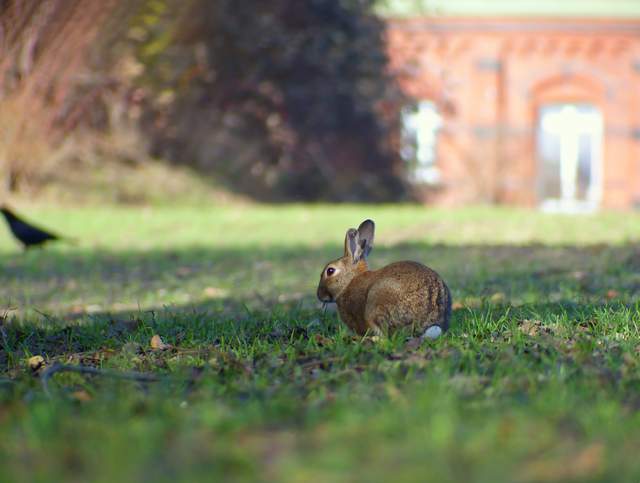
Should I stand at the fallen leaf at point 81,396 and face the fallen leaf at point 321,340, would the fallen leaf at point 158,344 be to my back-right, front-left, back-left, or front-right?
front-left

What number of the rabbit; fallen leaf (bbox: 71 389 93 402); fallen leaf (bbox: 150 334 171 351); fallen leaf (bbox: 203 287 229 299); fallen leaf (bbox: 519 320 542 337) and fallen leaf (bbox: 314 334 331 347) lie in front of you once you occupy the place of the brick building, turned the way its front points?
6

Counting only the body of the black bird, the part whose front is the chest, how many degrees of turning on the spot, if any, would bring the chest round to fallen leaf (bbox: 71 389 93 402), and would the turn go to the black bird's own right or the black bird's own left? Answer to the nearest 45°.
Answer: approximately 90° to the black bird's own left

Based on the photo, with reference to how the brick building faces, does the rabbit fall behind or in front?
in front

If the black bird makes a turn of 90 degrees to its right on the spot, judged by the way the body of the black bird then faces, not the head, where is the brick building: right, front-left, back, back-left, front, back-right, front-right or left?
front-right

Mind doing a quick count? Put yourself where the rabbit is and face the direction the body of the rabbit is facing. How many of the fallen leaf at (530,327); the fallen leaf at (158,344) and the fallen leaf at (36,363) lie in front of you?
2

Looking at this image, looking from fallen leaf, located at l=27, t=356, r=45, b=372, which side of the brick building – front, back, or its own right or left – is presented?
front

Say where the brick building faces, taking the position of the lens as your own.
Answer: facing the viewer

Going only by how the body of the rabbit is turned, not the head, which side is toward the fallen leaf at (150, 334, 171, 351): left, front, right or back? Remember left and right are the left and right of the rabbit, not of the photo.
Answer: front

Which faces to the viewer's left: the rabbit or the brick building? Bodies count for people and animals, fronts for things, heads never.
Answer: the rabbit

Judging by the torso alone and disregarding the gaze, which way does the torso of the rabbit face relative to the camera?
to the viewer's left

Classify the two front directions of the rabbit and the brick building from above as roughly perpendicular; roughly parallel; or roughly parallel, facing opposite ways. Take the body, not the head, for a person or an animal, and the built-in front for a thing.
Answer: roughly perpendicular

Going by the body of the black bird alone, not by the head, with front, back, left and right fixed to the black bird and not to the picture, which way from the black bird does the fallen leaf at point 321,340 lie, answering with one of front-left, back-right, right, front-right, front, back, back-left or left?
left

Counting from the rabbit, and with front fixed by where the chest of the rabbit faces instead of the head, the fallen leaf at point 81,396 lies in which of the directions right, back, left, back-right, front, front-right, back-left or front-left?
front-left
